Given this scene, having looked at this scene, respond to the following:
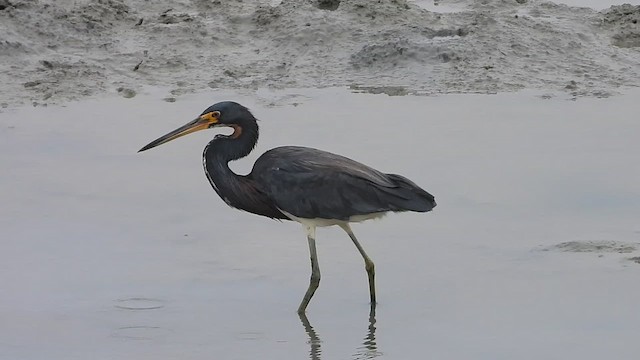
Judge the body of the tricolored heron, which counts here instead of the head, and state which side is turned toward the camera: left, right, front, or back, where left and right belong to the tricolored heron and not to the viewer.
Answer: left
